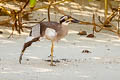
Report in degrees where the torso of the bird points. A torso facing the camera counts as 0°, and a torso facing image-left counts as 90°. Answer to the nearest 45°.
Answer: approximately 270°
